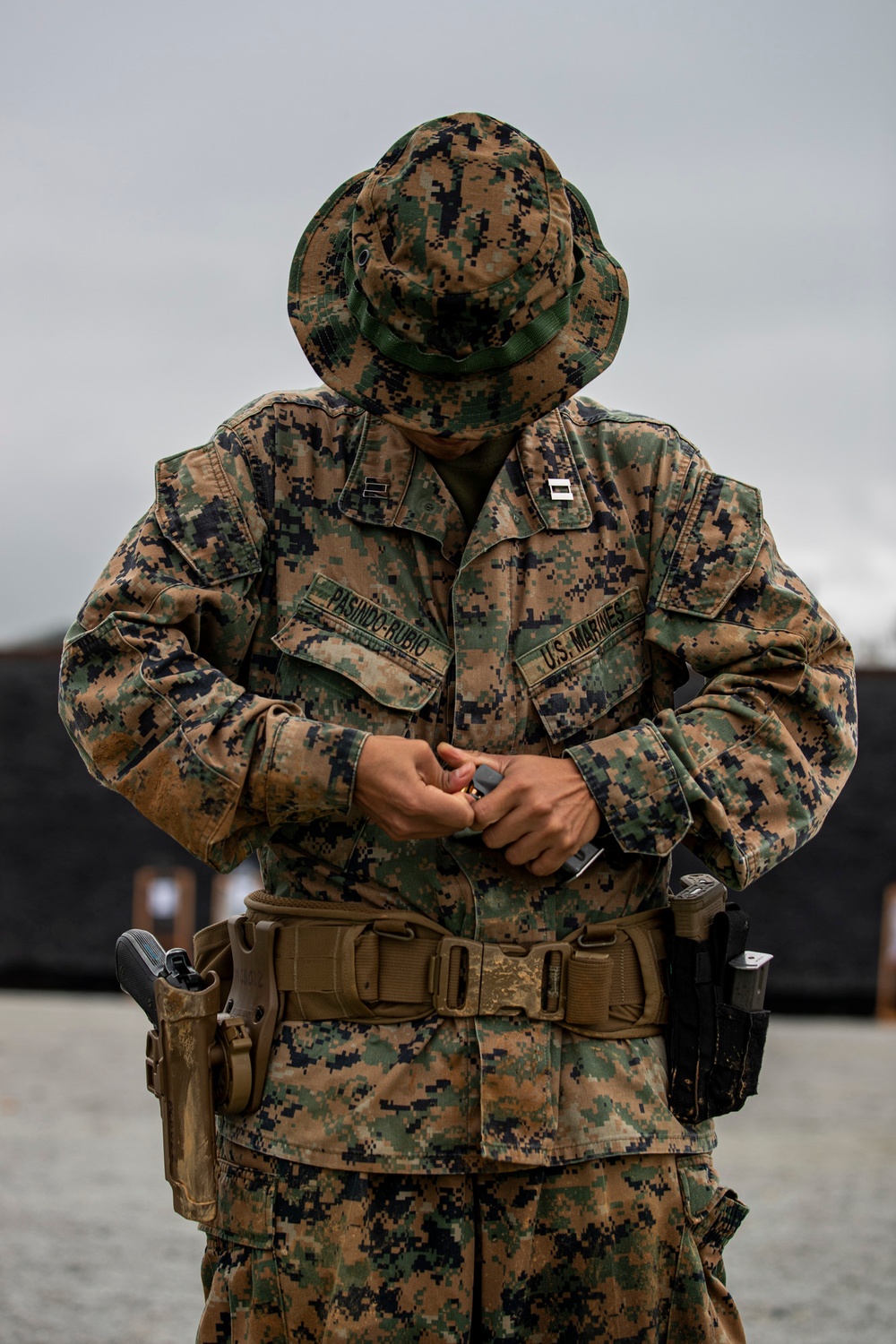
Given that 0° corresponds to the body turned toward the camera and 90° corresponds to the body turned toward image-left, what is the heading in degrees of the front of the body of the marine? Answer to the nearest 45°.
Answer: approximately 0°
